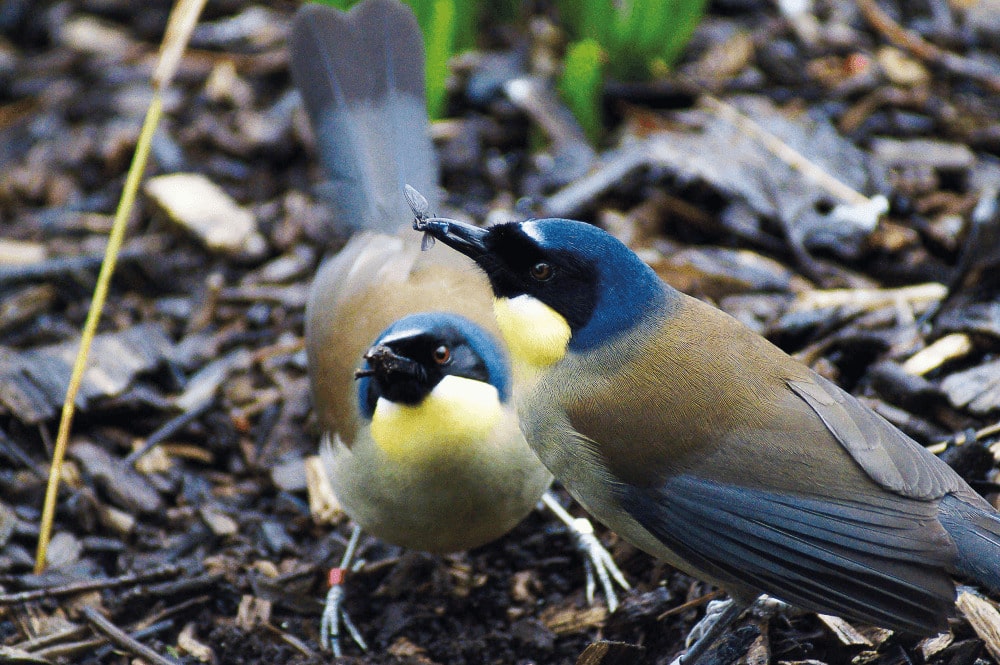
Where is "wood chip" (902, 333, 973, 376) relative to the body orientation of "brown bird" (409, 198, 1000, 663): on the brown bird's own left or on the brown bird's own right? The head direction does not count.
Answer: on the brown bird's own right

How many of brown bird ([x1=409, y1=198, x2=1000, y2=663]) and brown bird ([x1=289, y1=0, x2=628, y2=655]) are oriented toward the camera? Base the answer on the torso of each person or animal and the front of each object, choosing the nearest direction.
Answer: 1

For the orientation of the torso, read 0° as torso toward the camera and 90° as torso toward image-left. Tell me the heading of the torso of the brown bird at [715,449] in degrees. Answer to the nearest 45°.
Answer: approximately 90°

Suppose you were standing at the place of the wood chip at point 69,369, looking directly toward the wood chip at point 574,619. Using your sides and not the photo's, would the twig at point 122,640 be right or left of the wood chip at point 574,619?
right

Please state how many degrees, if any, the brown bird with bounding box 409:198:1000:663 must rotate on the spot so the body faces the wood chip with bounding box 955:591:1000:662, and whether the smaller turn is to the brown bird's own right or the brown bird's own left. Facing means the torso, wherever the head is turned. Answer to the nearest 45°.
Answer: approximately 180°

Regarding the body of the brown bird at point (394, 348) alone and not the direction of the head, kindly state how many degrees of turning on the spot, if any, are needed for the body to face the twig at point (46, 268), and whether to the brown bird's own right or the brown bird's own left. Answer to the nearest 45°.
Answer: approximately 135° to the brown bird's own right

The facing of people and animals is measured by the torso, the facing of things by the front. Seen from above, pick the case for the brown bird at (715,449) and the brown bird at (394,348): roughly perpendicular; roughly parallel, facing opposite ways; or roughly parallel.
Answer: roughly perpendicular

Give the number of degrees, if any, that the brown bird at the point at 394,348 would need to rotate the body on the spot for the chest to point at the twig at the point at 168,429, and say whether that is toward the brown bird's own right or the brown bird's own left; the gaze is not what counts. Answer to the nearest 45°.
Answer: approximately 135° to the brown bird's own right

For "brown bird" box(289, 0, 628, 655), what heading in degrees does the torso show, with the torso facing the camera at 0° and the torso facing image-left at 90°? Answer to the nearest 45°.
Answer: approximately 0°
